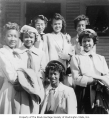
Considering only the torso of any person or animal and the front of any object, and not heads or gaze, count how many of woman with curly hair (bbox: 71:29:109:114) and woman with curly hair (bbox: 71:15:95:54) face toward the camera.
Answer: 2

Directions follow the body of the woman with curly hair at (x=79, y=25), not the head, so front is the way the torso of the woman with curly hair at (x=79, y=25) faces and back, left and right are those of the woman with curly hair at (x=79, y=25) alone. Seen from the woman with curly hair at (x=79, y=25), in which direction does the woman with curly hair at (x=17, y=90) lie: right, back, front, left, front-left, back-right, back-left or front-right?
front-right

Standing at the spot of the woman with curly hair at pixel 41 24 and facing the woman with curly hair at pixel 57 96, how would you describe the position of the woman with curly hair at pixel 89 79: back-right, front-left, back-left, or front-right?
front-left

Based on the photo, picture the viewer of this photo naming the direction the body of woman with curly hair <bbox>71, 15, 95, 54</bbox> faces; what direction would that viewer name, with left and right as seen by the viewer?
facing the viewer

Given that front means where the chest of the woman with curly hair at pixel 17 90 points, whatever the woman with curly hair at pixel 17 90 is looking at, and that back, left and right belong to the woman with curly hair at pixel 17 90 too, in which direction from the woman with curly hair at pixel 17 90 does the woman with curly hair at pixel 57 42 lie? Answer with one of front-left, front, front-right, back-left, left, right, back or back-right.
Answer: left

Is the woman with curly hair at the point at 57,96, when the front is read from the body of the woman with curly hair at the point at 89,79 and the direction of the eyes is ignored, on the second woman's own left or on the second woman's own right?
on the second woman's own right

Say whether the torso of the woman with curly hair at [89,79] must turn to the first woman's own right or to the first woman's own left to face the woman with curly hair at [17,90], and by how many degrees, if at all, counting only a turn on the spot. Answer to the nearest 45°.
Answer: approximately 90° to the first woman's own right

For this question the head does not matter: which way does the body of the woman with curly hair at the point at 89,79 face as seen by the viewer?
toward the camera
